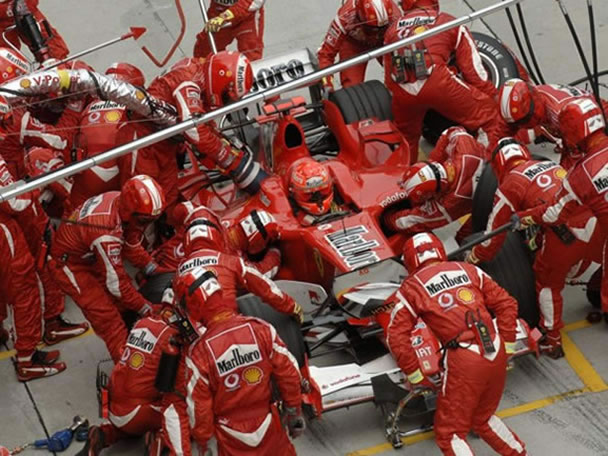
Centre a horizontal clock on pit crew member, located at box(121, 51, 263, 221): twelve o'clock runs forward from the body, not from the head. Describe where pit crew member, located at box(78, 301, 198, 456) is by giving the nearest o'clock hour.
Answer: pit crew member, located at box(78, 301, 198, 456) is roughly at 4 o'clock from pit crew member, located at box(121, 51, 263, 221).

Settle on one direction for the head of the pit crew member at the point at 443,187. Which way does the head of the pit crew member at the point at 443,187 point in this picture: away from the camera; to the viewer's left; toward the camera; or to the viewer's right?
to the viewer's left

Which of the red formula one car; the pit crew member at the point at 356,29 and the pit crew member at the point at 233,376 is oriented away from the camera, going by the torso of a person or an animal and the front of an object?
the pit crew member at the point at 233,376

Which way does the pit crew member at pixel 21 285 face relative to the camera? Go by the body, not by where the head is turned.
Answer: to the viewer's right

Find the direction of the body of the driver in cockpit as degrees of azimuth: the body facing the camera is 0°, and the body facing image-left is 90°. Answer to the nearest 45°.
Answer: approximately 315°

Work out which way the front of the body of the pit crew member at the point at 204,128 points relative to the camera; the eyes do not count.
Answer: to the viewer's right

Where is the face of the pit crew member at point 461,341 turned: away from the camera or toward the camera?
away from the camera

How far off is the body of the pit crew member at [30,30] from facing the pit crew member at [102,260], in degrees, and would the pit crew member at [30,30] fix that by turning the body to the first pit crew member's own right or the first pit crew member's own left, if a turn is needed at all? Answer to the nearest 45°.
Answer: approximately 45° to the first pit crew member's own right

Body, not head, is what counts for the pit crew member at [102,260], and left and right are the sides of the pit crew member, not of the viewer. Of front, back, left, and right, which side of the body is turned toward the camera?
right

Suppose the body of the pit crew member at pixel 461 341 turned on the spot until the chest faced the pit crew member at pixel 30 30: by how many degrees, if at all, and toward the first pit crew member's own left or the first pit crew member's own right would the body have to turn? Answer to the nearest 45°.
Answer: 0° — they already face them

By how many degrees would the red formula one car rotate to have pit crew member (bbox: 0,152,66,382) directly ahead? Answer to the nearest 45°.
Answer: approximately 135° to its right

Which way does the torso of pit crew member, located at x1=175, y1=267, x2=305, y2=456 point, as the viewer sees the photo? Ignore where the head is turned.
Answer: away from the camera
